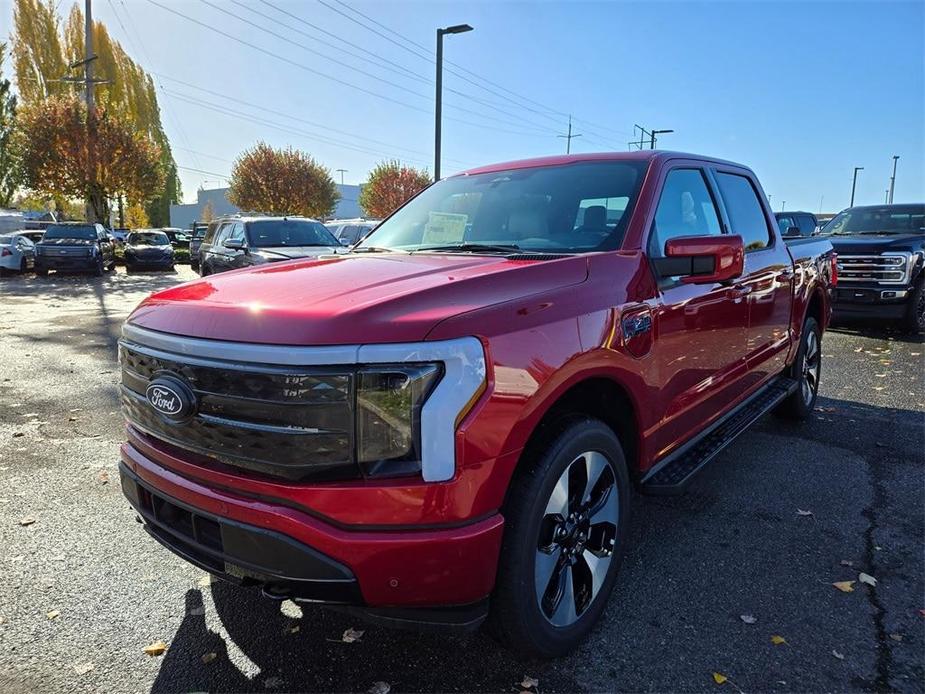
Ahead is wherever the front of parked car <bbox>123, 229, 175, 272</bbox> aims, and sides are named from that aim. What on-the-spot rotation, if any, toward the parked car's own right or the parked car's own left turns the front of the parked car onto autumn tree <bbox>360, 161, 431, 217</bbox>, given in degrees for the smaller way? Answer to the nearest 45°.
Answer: approximately 135° to the parked car's own left

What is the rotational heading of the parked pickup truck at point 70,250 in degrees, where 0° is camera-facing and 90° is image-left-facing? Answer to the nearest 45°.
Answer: approximately 0°

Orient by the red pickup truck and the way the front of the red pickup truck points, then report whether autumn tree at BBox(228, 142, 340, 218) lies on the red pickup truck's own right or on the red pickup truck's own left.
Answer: on the red pickup truck's own right

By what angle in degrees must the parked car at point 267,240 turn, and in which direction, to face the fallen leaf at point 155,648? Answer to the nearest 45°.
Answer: approximately 45° to its right

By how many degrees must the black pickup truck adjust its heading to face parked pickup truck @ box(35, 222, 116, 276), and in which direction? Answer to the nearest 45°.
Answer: approximately 45° to its right

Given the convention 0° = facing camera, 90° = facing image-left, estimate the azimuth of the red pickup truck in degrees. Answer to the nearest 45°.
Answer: approximately 45°

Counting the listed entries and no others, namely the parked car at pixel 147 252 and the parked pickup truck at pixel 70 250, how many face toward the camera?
2

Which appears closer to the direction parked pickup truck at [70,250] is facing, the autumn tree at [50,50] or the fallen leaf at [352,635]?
the fallen leaf

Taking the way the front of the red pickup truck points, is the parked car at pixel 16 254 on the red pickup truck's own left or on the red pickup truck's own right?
on the red pickup truck's own right

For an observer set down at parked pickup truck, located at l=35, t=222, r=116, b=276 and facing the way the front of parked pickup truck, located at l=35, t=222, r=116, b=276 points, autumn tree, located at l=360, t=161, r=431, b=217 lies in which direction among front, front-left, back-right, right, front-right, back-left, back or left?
back-left
